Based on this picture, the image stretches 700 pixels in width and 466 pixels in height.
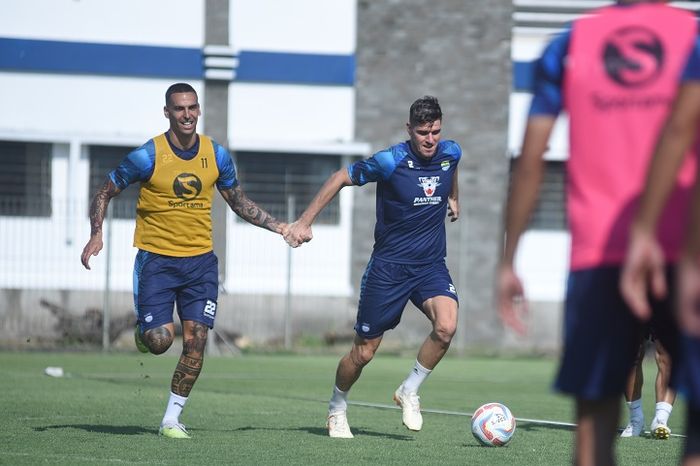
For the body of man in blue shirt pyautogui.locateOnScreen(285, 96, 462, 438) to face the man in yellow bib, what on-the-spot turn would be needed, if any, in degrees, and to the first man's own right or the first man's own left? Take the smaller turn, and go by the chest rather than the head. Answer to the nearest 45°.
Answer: approximately 135° to the first man's own right

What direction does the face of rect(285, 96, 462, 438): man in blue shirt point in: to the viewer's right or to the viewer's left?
to the viewer's right

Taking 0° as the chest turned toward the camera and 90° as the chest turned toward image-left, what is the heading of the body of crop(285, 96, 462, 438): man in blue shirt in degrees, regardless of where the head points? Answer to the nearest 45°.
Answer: approximately 315°

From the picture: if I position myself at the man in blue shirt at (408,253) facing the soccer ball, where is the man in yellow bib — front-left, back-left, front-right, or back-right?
back-right

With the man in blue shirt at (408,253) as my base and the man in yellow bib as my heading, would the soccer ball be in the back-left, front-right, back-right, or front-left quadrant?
back-left
